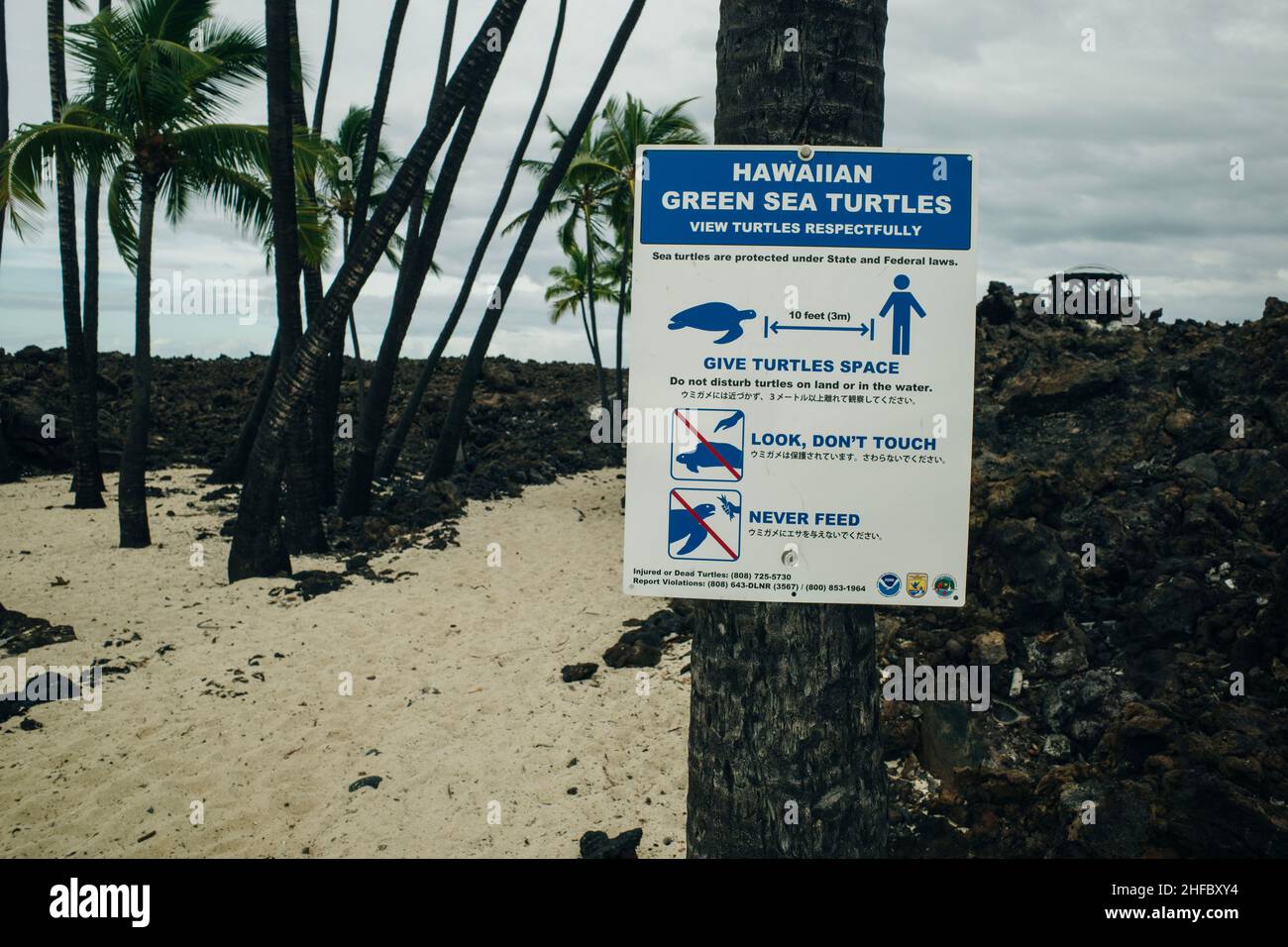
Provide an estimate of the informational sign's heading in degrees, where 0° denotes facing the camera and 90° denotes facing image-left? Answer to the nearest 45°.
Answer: approximately 0°

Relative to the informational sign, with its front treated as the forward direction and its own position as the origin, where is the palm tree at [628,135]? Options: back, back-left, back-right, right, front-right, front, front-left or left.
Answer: back

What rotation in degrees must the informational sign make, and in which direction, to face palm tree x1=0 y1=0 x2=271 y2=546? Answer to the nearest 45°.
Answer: approximately 135° to its right

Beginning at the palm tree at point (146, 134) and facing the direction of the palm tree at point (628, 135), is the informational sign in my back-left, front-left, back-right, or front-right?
back-right

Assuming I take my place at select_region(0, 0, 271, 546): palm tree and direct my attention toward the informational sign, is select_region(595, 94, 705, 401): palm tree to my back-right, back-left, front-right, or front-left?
back-left
